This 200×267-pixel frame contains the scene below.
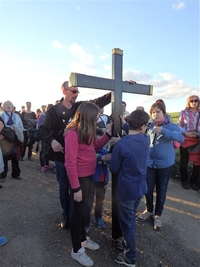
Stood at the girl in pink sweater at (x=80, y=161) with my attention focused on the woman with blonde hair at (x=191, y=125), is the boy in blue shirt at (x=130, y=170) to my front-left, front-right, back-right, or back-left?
front-right

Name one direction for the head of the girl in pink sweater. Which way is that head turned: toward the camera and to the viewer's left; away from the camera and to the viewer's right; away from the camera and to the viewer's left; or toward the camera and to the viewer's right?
away from the camera and to the viewer's right

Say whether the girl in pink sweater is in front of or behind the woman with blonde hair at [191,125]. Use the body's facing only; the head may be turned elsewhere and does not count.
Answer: in front

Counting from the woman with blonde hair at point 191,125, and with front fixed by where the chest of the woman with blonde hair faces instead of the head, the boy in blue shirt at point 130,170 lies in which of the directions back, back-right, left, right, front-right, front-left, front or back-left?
front

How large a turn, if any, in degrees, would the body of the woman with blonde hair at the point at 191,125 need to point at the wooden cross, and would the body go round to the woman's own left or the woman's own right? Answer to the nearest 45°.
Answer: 0° — they already face it

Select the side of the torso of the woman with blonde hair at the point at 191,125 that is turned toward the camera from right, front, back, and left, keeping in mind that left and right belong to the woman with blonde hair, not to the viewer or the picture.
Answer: front
